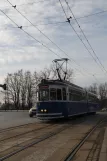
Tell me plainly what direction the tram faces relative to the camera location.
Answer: facing the viewer and to the left of the viewer
